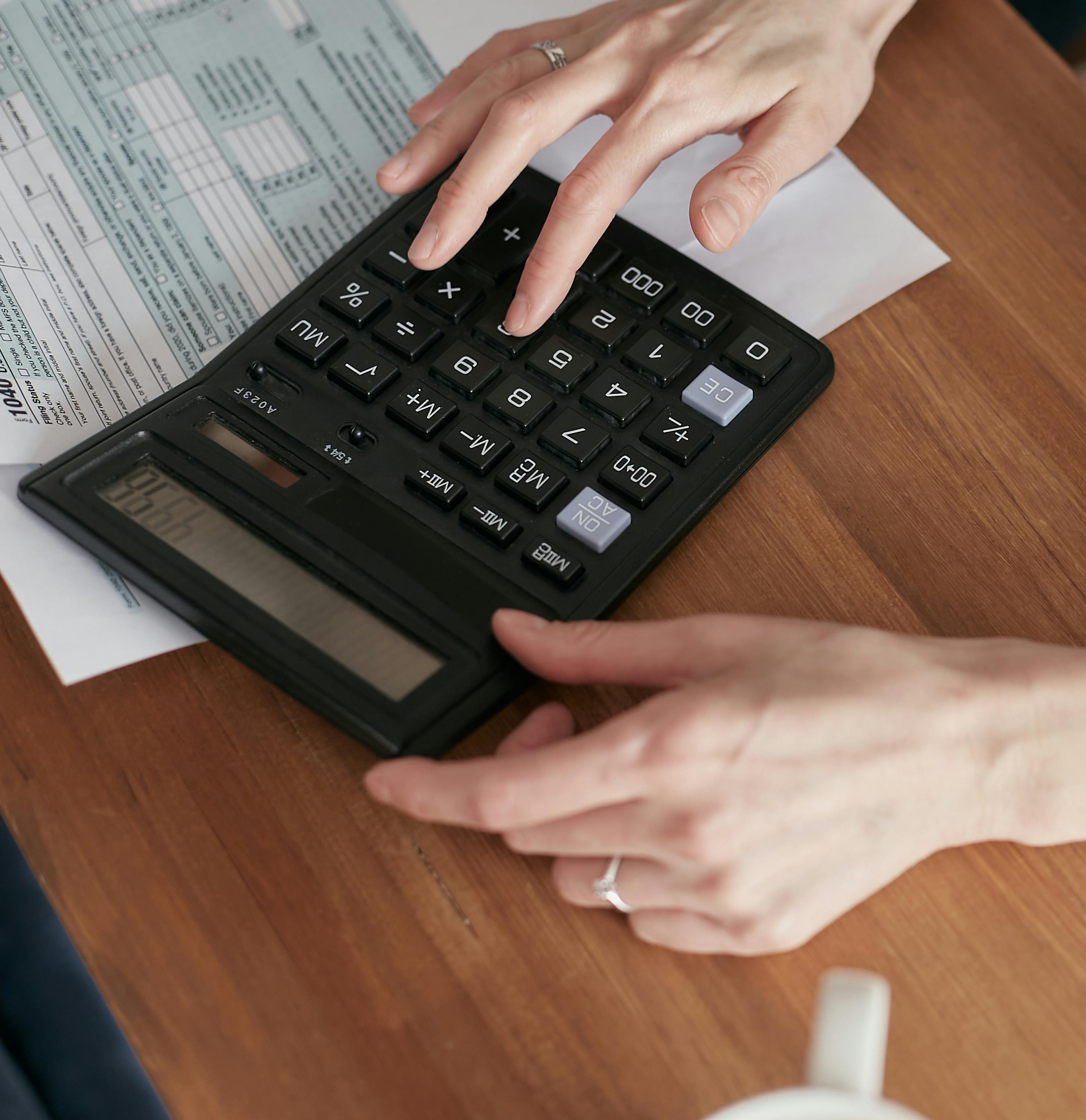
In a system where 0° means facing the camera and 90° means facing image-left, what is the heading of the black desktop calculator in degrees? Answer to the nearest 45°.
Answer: approximately 225°
